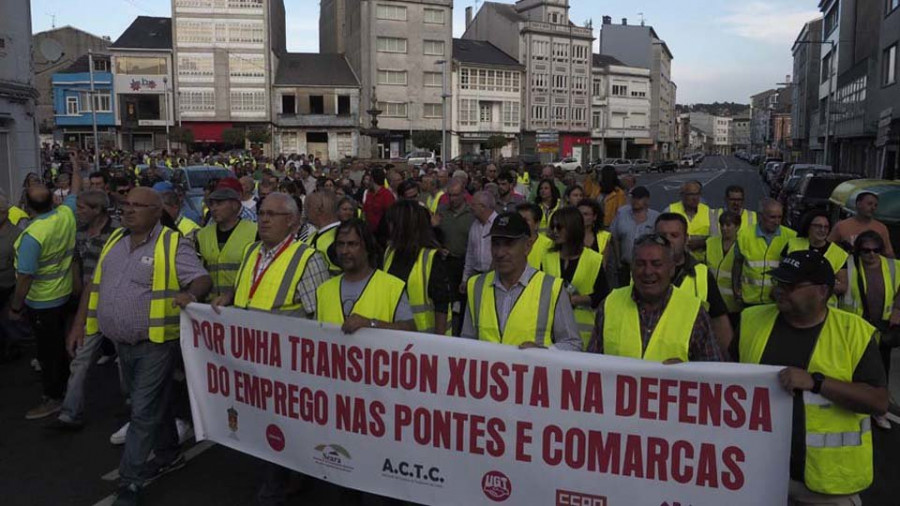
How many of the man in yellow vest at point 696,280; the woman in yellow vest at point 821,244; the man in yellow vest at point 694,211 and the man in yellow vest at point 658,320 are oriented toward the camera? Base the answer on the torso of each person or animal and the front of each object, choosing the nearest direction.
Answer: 4

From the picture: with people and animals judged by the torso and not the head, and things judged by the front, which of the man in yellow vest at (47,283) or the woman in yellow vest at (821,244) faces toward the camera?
the woman in yellow vest

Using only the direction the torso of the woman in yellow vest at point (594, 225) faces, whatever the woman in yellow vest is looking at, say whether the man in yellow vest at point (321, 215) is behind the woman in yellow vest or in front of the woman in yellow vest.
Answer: in front

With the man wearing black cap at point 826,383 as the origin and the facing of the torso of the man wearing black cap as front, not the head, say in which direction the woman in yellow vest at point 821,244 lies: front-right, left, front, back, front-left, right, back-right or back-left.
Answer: back-right

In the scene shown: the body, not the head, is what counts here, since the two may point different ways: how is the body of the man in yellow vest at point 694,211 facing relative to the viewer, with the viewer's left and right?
facing the viewer

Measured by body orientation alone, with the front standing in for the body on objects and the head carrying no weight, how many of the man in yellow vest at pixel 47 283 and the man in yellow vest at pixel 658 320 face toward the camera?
1

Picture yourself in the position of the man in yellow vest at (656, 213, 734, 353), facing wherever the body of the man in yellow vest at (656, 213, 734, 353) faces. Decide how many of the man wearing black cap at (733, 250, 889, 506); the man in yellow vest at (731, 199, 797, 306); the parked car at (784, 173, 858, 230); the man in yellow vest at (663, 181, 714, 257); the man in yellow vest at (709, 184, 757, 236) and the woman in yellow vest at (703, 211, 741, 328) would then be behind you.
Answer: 5

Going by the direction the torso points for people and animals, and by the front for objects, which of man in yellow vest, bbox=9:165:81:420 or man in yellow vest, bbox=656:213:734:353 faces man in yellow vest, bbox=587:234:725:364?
man in yellow vest, bbox=656:213:734:353

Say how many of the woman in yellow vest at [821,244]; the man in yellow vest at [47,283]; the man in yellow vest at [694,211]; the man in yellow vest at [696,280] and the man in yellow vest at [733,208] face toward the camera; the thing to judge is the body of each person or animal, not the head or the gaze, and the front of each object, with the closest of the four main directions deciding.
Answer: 4

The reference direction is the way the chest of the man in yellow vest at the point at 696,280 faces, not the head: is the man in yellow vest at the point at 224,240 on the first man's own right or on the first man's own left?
on the first man's own right

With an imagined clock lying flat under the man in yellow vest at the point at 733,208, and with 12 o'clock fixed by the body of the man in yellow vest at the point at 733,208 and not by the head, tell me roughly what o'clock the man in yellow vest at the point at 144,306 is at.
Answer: the man in yellow vest at the point at 144,306 is roughly at 1 o'clock from the man in yellow vest at the point at 733,208.

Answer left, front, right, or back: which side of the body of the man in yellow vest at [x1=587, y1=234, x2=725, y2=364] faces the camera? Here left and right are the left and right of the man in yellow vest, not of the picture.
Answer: front

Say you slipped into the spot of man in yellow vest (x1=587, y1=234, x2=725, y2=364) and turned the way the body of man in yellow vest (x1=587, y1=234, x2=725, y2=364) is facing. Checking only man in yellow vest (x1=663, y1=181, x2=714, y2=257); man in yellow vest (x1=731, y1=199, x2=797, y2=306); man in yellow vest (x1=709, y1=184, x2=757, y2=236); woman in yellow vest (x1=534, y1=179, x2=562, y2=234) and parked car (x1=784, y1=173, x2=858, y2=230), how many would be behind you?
5

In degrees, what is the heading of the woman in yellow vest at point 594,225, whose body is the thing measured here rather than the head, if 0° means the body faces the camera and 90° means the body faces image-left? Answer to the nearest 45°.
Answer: approximately 45°

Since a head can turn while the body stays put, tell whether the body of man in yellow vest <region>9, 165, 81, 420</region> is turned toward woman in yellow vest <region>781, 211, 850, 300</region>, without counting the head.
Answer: no

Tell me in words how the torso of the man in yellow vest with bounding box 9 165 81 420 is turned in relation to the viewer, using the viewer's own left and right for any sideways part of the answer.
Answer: facing away from the viewer and to the left of the viewer

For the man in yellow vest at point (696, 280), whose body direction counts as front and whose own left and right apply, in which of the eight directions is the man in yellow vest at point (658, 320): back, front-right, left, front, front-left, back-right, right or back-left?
front

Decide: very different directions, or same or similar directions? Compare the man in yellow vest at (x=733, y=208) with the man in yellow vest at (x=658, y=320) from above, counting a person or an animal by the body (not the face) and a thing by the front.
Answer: same or similar directions

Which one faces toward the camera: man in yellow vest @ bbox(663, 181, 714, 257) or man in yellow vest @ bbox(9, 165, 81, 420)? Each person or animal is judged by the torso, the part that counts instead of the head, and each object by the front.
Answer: man in yellow vest @ bbox(663, 181, 714, 257)
